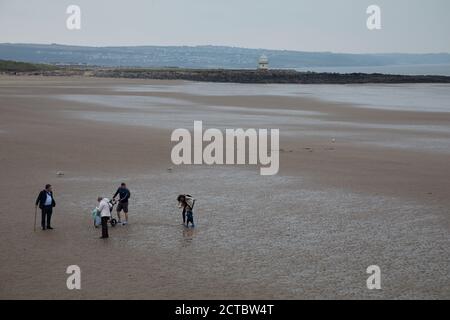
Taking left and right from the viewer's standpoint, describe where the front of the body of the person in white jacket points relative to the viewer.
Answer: facing away from the viewer and to the left of the viewer

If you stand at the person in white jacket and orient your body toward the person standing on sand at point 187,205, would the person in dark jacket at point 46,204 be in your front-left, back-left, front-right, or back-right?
back-left

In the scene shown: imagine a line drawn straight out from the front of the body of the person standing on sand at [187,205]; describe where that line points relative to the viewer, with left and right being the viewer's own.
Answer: facing to the left of the viewer

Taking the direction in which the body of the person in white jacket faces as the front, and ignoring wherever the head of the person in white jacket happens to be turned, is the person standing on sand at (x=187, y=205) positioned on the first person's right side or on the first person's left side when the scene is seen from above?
on the first person's right side

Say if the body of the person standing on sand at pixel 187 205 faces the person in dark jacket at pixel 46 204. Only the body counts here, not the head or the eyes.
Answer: yes
